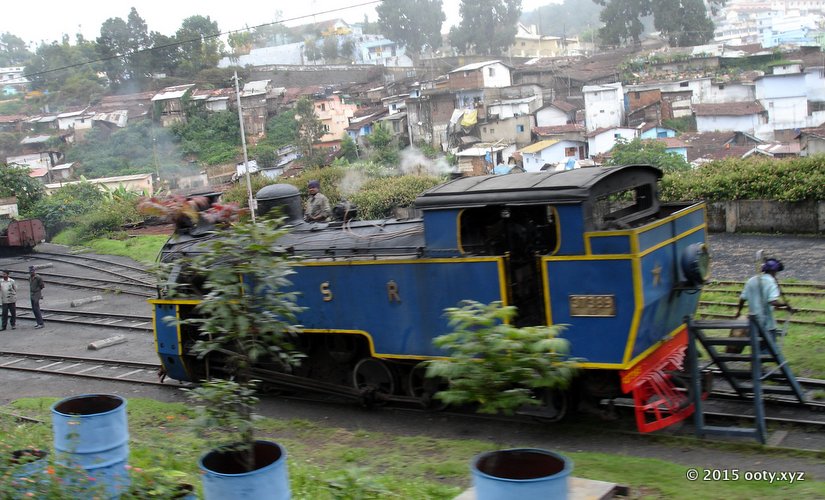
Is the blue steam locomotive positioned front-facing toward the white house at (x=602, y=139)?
no

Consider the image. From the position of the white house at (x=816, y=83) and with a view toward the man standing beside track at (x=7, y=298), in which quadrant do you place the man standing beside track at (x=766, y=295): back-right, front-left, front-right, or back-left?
front-left

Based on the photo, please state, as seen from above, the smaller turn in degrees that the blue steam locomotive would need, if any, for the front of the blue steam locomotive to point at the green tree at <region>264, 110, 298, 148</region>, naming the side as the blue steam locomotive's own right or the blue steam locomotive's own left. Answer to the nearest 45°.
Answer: approximately 45° to the blue steam locomotive's own right

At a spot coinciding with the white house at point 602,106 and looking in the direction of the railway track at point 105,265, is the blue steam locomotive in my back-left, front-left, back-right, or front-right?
front-left

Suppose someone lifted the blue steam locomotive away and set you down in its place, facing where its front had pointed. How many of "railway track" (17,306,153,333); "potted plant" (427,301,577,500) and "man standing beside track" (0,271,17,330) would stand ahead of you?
2

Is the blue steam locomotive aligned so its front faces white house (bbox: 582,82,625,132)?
no

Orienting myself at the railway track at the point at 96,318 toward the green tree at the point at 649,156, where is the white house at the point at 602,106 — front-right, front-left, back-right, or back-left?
front-left

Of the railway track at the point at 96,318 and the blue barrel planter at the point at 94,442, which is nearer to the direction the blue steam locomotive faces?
the railway track

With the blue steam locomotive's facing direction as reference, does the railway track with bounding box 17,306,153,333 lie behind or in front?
in front

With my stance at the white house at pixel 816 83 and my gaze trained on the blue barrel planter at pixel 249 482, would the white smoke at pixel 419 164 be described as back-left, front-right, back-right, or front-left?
front-right

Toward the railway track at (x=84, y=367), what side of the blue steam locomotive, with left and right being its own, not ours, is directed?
front

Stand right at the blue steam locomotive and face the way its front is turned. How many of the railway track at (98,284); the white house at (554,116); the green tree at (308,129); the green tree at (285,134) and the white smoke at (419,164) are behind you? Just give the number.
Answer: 0

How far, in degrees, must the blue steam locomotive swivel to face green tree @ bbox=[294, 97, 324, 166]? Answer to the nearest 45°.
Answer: approximately 45° to its right

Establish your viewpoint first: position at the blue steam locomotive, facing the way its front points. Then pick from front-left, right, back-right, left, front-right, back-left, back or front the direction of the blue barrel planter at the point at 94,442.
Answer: left

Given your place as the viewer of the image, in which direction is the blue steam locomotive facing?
facing away from the viewer and to the left of the viewer

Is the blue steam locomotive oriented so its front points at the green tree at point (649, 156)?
no

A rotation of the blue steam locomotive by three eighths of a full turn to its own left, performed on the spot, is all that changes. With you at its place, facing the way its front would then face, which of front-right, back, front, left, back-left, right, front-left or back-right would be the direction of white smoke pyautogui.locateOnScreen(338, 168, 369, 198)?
back

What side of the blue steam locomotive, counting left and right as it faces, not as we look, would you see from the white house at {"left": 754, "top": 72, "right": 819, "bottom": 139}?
right

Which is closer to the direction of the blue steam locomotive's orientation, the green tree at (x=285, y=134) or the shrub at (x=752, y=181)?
the green tree

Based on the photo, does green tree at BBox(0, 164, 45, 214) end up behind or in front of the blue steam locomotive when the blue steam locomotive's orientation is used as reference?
in front
